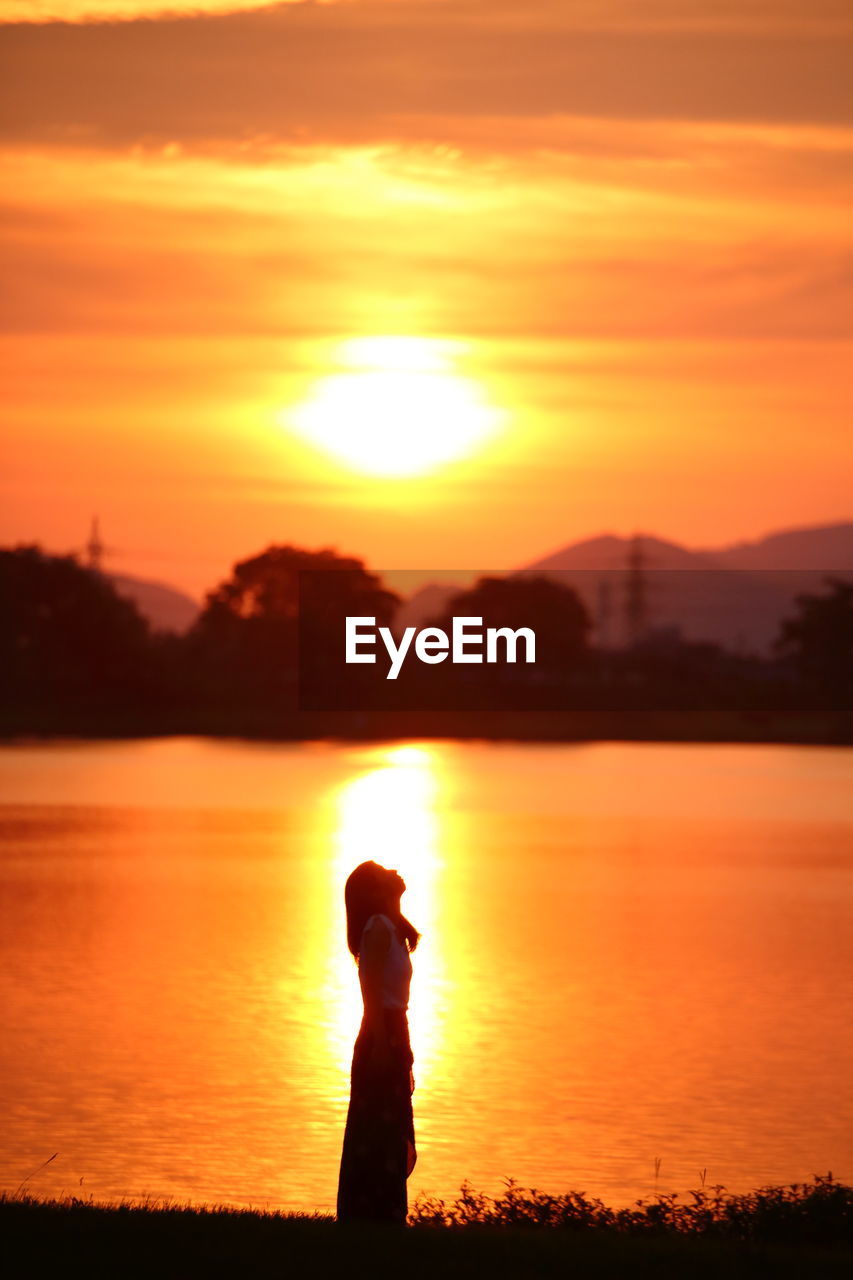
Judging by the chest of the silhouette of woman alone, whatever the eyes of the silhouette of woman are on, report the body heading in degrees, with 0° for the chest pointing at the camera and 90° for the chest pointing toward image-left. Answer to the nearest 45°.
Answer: approximately 270°
